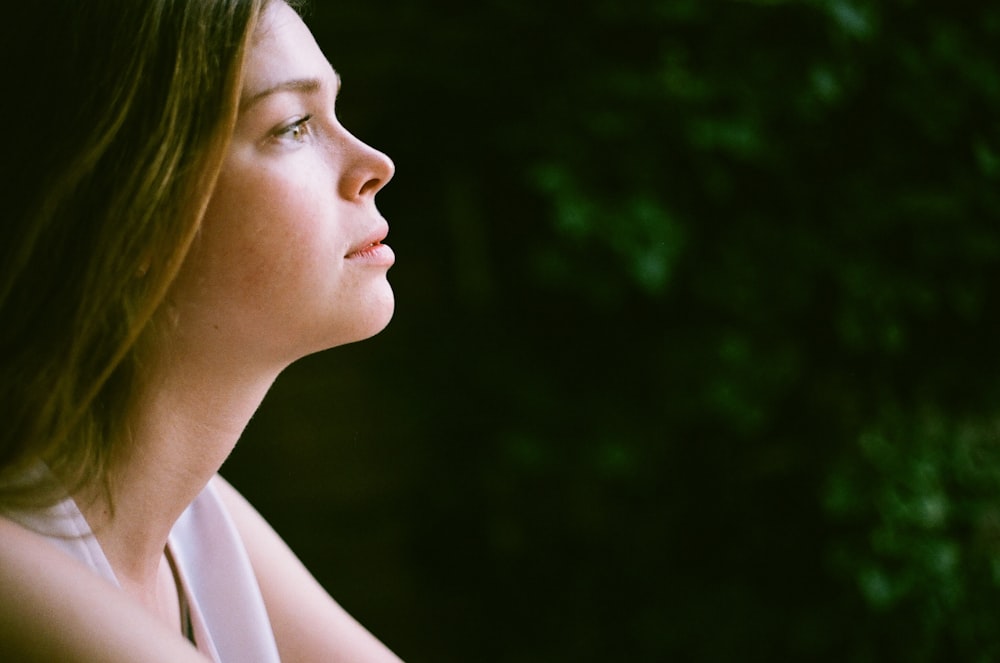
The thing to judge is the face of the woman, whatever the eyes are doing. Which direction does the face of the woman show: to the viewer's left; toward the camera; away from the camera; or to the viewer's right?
to the viewer's right

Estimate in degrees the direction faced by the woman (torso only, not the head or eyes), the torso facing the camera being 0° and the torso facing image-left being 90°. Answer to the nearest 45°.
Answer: approximately 270°
